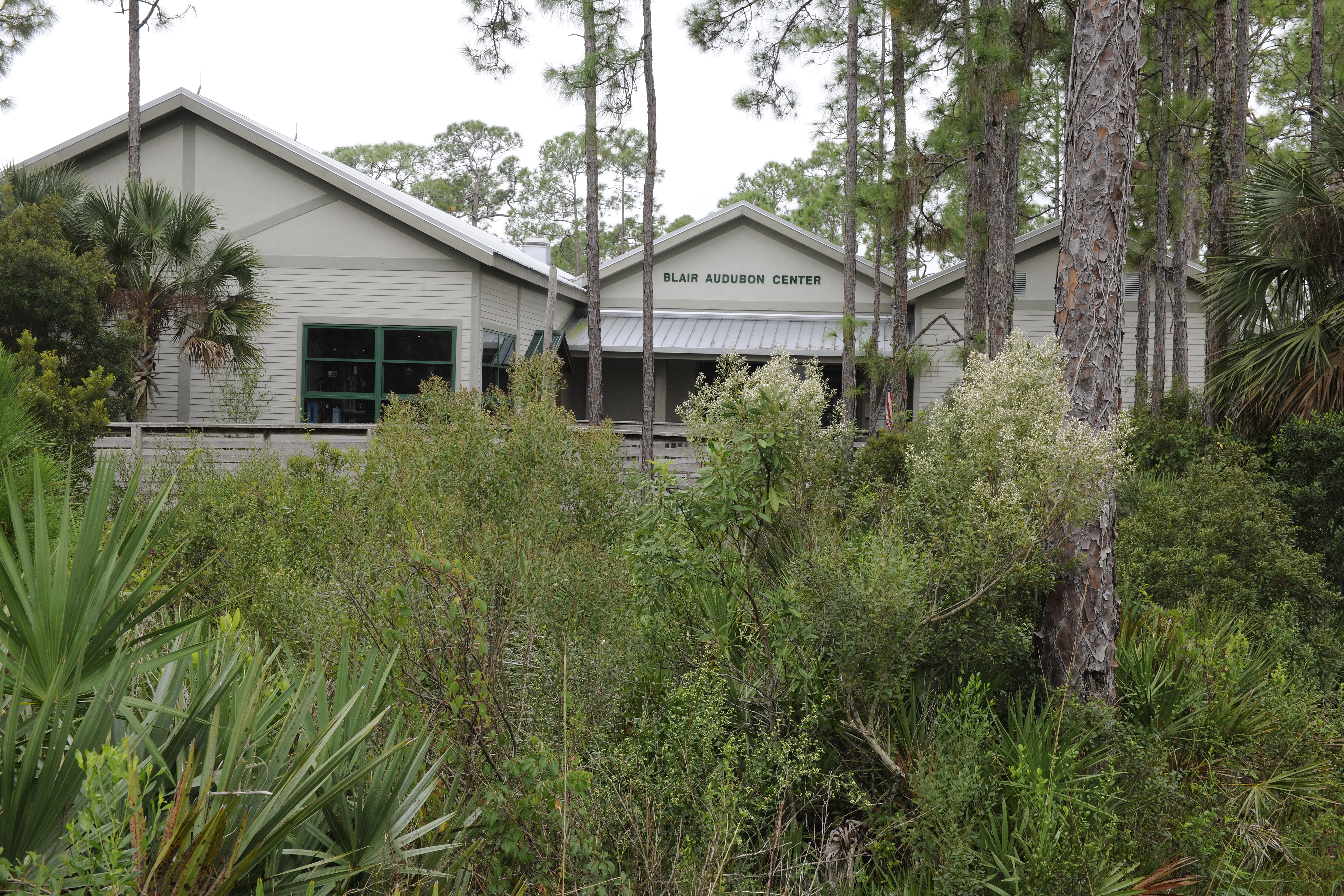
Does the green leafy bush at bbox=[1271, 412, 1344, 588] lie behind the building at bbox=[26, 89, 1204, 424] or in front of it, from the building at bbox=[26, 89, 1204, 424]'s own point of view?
in front

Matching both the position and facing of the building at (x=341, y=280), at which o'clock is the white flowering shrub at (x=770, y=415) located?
The white flowering shrub is roughly at 11 o'clock from the building.

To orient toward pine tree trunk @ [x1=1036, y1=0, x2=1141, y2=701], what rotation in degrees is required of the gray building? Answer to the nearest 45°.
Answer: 0° — it already faces it

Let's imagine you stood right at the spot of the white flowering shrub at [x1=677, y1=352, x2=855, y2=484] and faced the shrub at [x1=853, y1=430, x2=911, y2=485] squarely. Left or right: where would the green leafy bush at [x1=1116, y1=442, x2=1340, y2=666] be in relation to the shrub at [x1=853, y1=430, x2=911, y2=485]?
right

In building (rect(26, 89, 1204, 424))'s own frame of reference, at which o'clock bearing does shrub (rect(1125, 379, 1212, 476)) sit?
The shrub is roughly at 10 o'clock from the building.

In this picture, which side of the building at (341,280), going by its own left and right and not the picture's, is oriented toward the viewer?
front

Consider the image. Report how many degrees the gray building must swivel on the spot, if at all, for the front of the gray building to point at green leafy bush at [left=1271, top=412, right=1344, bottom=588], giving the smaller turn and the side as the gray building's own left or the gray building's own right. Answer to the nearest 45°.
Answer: approximately 45° to the gray building's own left
